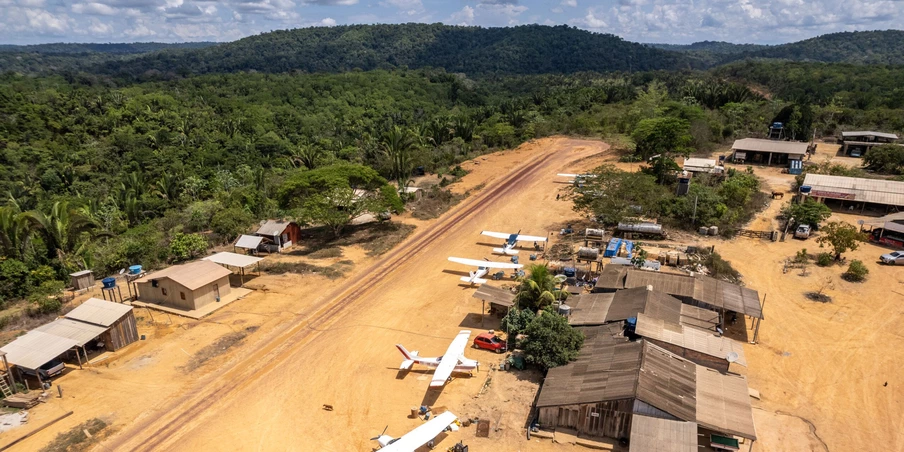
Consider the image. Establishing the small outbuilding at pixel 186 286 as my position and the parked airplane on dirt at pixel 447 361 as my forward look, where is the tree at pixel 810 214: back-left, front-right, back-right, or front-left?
front-left

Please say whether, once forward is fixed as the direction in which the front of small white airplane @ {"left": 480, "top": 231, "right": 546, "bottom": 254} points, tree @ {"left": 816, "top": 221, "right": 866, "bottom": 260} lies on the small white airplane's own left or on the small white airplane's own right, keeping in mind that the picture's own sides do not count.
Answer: on the small white airplane's own right

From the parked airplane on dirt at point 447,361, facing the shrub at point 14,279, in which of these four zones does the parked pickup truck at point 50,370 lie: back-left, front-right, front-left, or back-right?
front-left

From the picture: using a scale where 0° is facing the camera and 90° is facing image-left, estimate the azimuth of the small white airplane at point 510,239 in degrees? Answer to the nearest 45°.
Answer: approximately 180°

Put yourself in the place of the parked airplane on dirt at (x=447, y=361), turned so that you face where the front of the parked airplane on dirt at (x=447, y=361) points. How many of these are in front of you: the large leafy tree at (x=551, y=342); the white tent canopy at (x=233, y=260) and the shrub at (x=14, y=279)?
1

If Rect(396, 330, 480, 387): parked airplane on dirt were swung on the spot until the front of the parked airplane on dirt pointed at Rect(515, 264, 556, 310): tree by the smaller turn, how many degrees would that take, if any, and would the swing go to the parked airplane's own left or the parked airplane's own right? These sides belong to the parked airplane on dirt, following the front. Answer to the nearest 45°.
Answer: approximately 45° to the parked airplane's own left

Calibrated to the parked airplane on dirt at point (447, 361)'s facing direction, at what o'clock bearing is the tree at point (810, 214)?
The tree is roughly at 11 o'clock from the parked airplane on dirt.

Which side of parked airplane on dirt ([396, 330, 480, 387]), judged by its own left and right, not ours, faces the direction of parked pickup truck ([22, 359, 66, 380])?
back

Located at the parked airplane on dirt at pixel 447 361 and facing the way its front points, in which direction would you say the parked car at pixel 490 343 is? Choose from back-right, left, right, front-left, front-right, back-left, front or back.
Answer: front-left

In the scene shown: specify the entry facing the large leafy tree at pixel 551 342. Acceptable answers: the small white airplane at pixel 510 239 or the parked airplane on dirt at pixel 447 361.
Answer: the parked airplane on dirt

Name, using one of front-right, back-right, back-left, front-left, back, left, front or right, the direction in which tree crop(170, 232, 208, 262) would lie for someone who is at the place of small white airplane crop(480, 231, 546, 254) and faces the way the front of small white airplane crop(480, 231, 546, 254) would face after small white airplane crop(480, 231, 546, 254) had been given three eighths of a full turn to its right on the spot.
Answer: back-right

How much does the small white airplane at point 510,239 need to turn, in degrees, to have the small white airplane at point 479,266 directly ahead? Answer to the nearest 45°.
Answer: approximately 180°

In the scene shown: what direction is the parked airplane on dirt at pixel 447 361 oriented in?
to the viewer's right

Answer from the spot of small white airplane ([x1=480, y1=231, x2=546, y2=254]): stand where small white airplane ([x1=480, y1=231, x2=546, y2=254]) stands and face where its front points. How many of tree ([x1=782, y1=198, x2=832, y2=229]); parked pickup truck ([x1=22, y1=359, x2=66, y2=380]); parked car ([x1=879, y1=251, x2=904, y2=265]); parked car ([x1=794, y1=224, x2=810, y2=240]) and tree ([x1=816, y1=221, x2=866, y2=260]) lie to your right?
4

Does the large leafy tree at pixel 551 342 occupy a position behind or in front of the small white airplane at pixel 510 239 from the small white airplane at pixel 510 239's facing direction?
behind

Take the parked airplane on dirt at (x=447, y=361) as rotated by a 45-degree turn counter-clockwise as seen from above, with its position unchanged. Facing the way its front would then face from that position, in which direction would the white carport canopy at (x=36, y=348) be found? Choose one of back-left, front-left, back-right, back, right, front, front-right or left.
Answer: back-left

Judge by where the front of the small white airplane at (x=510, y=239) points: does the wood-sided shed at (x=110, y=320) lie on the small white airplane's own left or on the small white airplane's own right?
on the small white airplane's own left

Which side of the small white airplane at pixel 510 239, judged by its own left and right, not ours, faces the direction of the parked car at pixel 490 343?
back

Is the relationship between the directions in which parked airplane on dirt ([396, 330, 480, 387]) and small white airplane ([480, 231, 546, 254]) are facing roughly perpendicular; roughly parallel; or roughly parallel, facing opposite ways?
roughly perpendicular

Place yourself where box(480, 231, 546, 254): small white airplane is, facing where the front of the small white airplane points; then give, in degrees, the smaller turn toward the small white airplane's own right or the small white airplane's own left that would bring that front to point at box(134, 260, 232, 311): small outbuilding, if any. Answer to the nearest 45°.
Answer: approximately 135° to the small white airplane's own left
